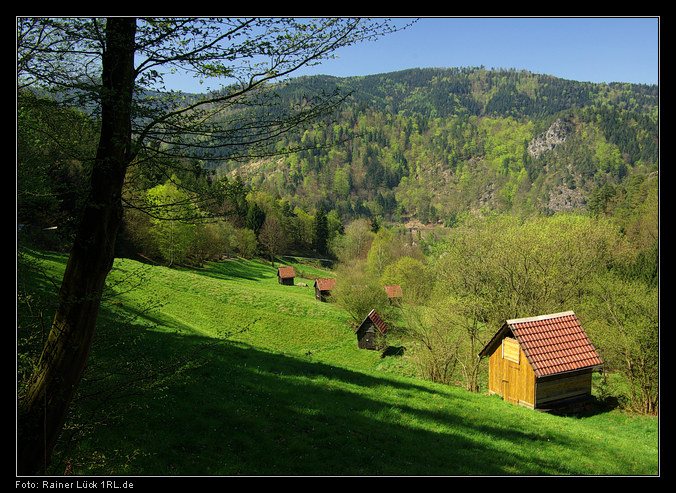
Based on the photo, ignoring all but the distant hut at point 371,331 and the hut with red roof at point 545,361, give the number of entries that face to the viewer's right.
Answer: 0

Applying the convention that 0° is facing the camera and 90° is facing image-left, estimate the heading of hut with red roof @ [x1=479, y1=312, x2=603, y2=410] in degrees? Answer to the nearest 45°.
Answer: approximately 45°

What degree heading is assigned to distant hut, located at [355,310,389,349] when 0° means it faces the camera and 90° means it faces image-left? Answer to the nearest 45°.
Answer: approximately 45°

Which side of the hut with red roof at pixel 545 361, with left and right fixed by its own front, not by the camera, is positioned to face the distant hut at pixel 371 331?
right
